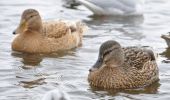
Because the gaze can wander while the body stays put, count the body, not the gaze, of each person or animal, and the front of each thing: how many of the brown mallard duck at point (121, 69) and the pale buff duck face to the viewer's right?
0

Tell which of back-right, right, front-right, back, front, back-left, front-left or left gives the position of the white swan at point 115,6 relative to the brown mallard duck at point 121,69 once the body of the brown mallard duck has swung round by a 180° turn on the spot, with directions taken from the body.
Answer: front-left

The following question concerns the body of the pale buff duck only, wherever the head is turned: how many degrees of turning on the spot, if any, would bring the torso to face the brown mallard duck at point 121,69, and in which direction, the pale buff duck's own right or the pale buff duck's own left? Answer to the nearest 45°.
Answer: approximately 90° to the pale buff duck's own left

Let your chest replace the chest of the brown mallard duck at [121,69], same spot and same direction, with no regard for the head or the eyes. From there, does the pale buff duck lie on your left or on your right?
on your right

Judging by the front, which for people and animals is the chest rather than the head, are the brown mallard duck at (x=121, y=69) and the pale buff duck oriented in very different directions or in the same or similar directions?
same or similar directions

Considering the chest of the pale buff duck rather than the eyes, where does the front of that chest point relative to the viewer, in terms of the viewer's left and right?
facing the viewer and to the left of the viewer
